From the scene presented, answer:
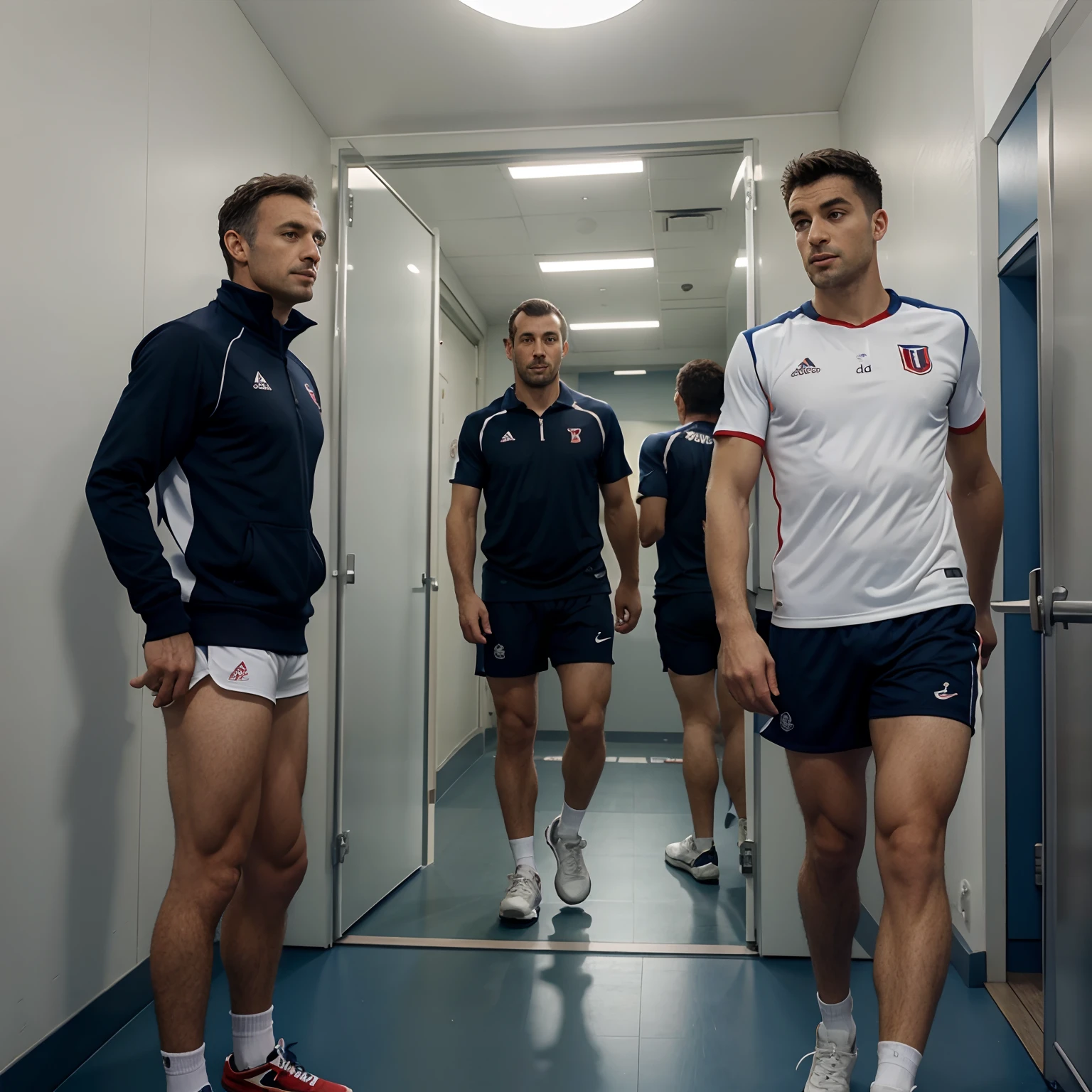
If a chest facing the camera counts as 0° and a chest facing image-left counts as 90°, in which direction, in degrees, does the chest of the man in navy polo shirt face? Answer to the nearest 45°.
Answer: approximately 0°

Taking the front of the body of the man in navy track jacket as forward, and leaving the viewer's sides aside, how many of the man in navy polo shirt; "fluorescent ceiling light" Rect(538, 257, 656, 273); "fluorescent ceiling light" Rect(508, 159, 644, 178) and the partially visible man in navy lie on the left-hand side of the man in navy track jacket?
4

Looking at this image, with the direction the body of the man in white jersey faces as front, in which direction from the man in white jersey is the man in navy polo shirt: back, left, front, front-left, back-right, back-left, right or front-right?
back-right

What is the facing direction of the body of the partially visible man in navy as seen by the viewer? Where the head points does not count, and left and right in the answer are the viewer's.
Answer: facing away from the viewer and to the left of the viewer

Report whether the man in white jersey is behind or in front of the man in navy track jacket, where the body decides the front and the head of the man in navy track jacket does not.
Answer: in front

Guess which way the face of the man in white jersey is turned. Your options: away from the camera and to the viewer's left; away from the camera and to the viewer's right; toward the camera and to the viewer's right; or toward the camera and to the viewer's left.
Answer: toward the camera and to the viewer's left

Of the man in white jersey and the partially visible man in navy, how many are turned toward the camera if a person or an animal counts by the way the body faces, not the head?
1

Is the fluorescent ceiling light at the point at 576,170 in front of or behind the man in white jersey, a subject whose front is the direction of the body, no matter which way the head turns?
behind

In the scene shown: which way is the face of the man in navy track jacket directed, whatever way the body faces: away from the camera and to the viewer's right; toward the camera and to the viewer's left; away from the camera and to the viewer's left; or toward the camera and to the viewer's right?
toward the camera and to the viewer's right
